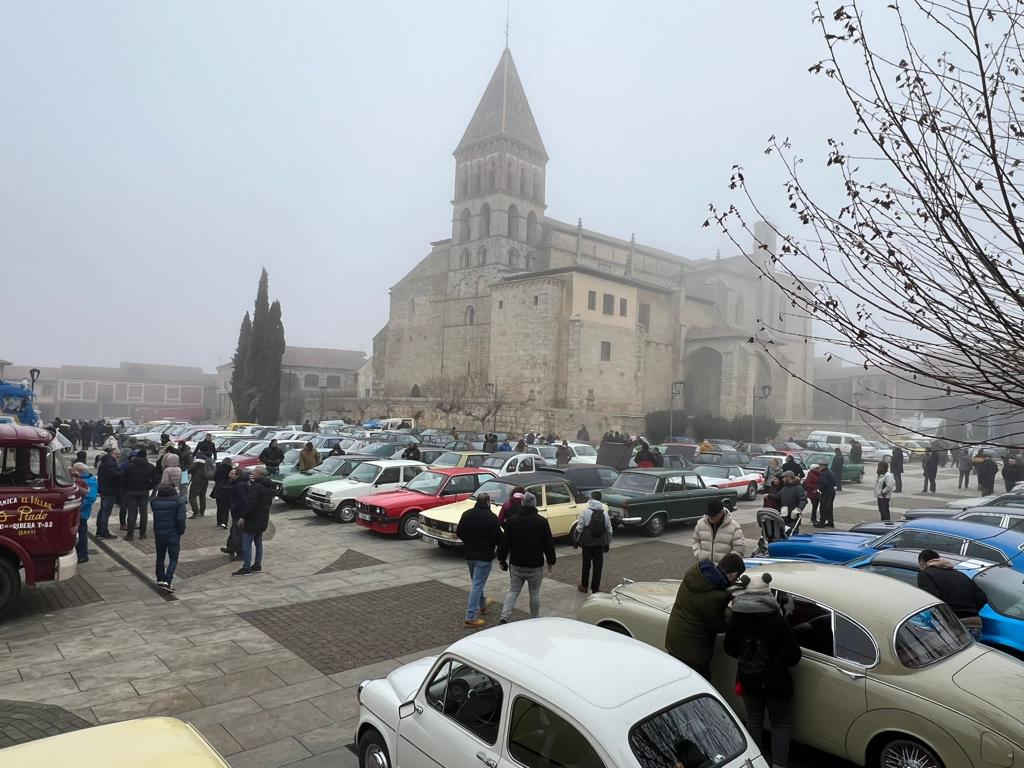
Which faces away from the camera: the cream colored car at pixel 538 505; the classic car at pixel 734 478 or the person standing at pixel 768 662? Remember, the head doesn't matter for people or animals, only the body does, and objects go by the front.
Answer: the person standing

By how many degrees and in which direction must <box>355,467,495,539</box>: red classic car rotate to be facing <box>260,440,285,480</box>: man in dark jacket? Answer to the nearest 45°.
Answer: approximately 90° to its right

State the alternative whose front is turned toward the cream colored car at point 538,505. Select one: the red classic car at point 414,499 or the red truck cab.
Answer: the red truck cab

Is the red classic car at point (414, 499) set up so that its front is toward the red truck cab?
yes

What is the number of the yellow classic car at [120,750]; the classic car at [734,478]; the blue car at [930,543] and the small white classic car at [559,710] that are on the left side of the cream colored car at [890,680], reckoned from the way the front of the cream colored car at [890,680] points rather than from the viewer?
2

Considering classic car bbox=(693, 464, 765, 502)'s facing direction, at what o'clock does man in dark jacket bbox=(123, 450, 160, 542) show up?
The man in dark jacket is roughly at 12 o'clock from the classic car.

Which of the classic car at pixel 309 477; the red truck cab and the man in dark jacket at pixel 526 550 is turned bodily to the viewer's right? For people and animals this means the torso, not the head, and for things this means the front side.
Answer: the red truck cab

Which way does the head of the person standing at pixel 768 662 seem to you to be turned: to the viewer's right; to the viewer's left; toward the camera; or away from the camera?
away from the camera

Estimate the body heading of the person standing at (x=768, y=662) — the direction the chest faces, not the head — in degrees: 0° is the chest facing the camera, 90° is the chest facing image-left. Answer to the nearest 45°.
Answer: approximately 180°

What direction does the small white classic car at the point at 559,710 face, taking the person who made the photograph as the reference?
facing away from the viewer and to the left of the viewer

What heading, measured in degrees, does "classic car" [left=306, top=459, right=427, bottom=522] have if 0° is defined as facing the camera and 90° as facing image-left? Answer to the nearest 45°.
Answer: approximately 45°

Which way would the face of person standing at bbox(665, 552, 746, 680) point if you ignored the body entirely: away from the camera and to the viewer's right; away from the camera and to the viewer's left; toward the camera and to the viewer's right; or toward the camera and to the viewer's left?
away from the camera and to the viewer's right

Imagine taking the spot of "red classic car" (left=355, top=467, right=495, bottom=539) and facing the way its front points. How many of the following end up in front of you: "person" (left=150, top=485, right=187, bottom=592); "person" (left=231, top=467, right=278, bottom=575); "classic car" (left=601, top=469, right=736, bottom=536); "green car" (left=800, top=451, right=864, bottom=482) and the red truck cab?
3

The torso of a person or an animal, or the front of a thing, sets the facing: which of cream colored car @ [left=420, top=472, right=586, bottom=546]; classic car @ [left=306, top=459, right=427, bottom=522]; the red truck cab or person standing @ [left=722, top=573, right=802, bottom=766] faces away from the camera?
the person standing
